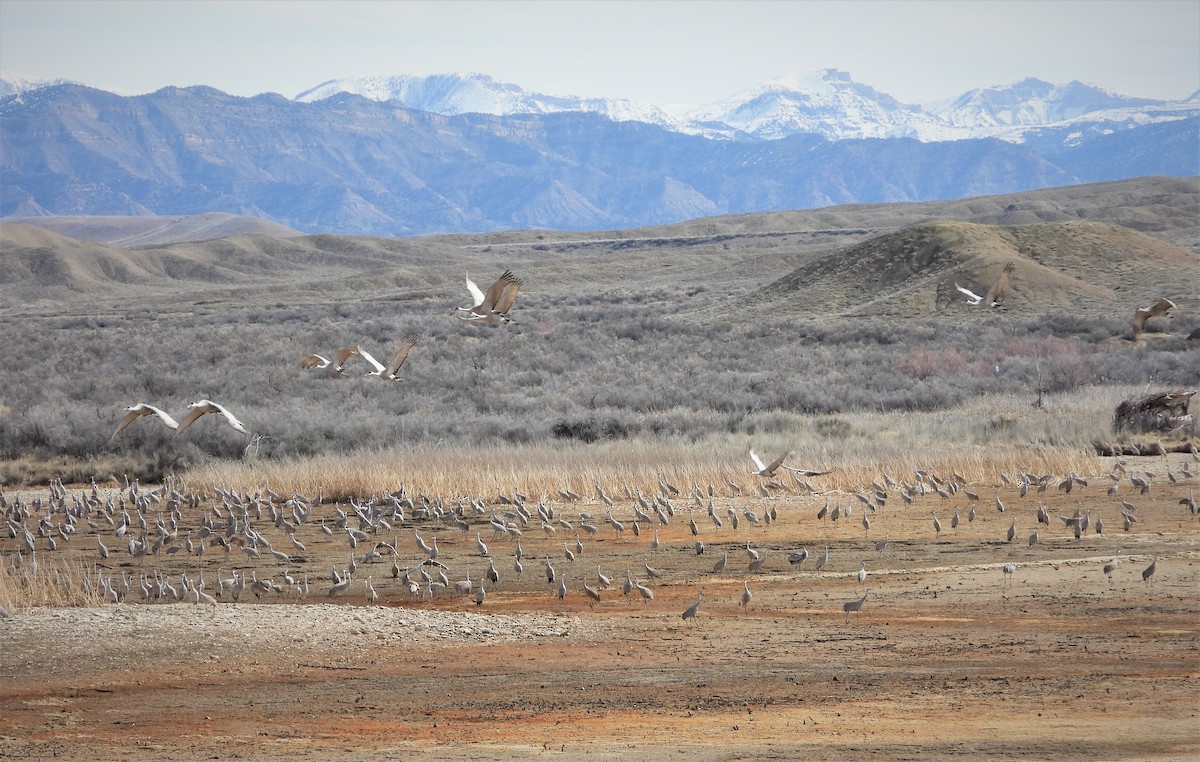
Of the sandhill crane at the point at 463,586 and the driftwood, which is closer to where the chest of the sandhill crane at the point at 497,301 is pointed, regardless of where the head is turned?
the sandhill crane

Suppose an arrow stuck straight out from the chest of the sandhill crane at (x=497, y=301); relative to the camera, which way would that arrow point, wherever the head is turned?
to the viewer's left
